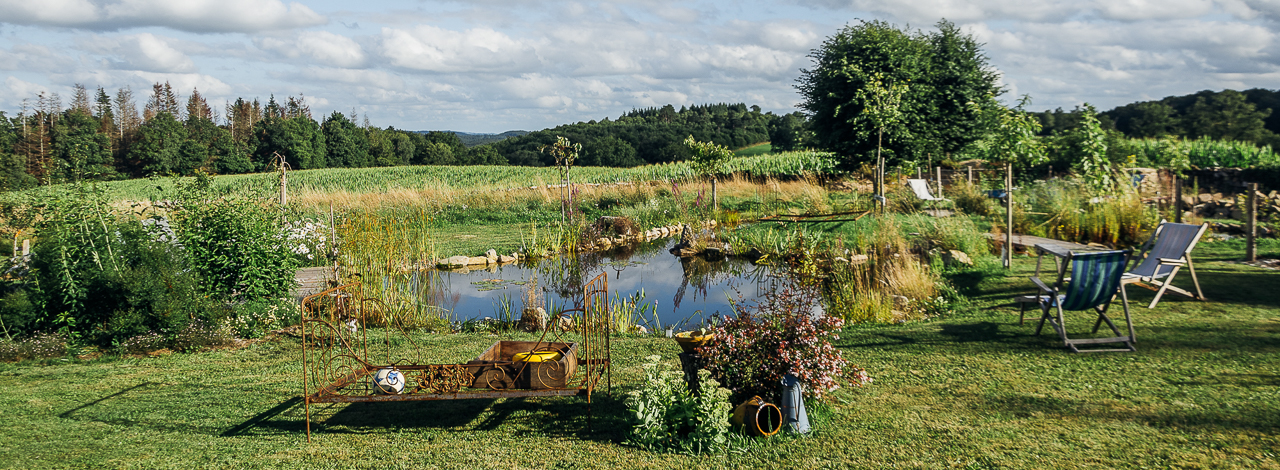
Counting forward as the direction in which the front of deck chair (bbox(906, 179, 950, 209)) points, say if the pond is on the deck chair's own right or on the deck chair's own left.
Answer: on the deck chair's own right

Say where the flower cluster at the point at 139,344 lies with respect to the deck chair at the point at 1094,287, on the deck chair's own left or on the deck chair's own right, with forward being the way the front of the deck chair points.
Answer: on the deck chair's own left

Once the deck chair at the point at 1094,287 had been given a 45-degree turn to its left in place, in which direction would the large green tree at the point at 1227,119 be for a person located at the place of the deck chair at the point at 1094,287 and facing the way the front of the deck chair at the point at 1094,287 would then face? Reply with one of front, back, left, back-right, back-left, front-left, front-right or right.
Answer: right

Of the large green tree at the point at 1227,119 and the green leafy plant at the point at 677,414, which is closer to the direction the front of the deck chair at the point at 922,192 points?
the green leafy plant

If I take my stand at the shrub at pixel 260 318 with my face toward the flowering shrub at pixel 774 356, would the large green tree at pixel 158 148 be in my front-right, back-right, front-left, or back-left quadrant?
back-left

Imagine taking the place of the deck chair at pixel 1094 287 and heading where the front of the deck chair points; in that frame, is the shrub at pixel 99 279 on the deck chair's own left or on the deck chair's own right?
on the deck chair's own left

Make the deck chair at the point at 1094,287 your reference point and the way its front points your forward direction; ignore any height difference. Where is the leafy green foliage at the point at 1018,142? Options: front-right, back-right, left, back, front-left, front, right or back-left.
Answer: front-right

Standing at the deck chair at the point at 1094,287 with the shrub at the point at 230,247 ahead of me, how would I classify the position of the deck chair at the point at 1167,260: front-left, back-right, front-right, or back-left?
back-right

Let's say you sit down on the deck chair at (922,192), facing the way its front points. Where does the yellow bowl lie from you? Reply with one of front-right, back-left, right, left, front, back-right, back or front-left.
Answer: front-right

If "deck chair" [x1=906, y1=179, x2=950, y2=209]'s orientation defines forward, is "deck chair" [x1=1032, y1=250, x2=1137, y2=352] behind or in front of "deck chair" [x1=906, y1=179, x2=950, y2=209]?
in front

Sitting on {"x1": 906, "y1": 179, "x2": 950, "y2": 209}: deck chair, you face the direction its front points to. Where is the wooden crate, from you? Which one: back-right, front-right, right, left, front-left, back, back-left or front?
front-right

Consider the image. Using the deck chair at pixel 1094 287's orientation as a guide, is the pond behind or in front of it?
in front
